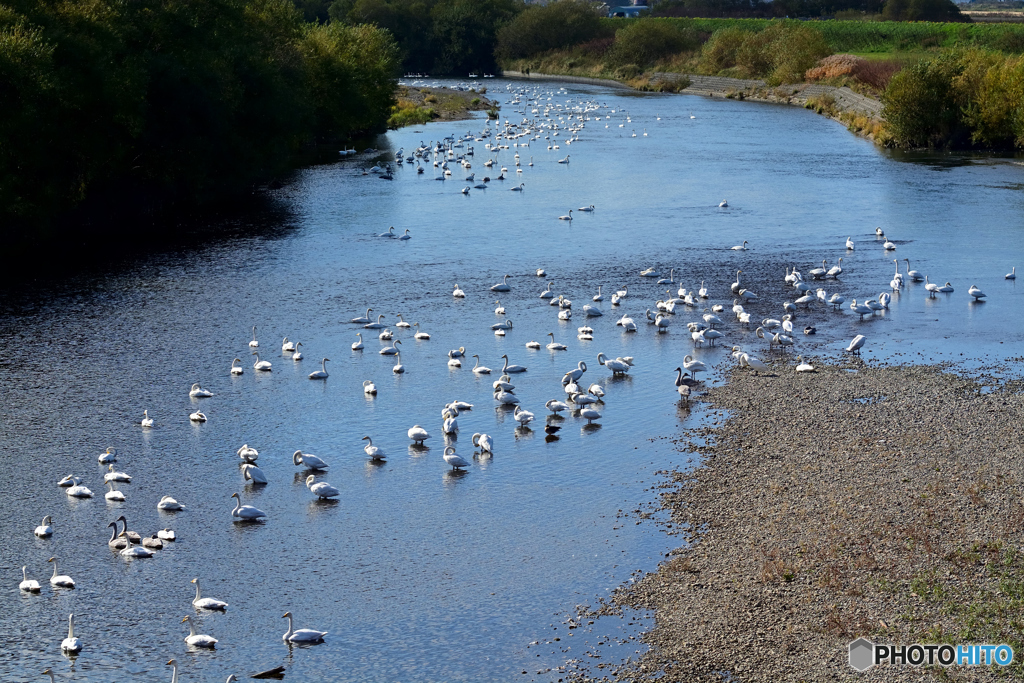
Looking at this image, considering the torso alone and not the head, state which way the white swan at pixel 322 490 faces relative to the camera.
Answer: to the viewer's left

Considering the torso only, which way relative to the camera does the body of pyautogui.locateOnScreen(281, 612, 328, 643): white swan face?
to the viewer's left

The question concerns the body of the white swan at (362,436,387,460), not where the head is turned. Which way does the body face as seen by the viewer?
to the viewer's left

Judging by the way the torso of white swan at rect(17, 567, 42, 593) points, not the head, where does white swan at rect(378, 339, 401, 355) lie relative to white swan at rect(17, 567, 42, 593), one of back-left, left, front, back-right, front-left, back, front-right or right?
back-right

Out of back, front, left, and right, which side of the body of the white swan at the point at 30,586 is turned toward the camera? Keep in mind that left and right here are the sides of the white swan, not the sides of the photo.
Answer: left

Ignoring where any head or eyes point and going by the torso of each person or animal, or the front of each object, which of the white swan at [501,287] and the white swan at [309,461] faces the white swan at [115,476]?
the white swan at [309,461]

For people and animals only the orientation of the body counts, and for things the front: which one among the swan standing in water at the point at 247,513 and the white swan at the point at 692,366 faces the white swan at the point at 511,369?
the white swan at the point at 692,366

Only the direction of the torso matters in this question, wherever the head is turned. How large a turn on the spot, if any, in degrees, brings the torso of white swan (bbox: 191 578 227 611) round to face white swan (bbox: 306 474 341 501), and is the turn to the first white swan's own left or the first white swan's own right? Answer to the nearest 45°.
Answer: approximately 135° to the first white swan's own right

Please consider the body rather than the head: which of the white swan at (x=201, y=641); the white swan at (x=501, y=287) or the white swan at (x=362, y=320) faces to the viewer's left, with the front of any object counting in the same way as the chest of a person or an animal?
the white swan at (x=201, y=641)

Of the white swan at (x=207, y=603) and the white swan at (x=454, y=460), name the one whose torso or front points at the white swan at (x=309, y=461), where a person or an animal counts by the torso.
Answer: the white swan at (x=454, y=460)

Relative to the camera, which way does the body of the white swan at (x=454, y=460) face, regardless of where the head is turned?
to the viewer's left

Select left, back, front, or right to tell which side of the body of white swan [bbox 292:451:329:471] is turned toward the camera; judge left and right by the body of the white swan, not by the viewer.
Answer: left
